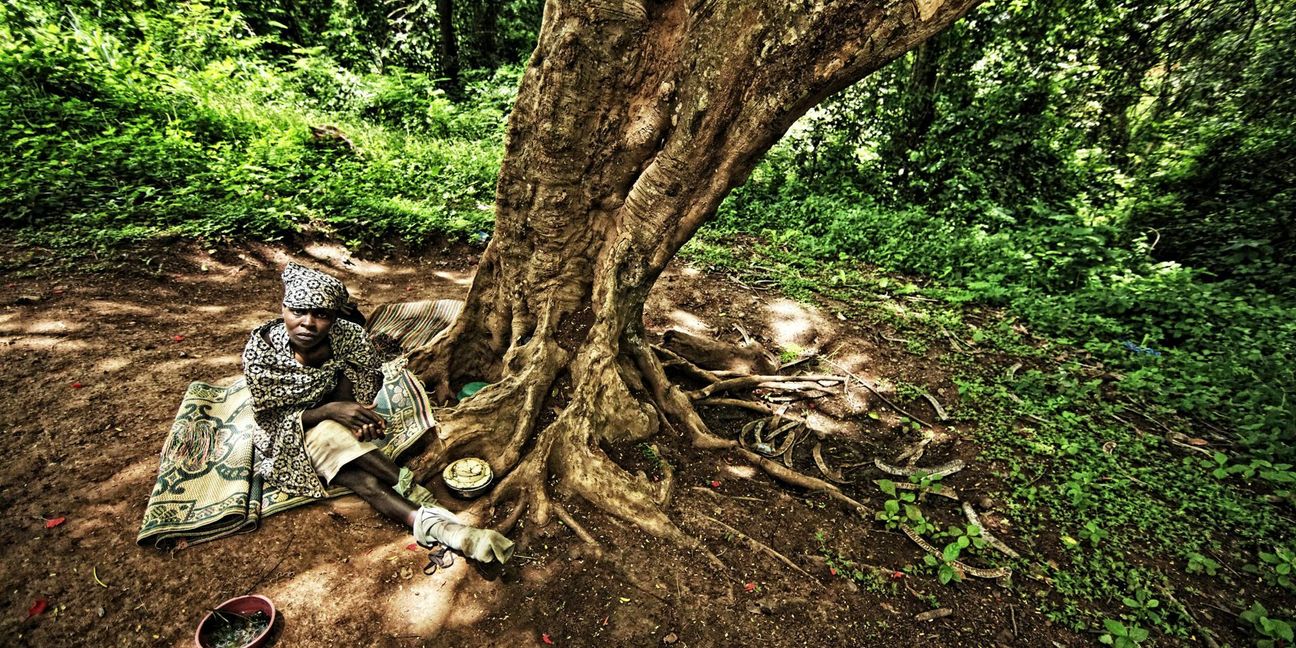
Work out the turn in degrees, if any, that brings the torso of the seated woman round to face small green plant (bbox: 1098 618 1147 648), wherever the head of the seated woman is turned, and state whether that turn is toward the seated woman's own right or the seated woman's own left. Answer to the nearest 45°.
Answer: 0° — they already face it

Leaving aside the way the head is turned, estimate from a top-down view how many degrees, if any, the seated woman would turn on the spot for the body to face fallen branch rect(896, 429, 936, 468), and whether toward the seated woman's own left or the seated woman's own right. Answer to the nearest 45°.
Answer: approximately 45° to the seated woman's own left

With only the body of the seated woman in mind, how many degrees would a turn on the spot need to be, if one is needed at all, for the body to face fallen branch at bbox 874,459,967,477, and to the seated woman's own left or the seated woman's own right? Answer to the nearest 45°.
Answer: approximately 45° to the seated woman's own left

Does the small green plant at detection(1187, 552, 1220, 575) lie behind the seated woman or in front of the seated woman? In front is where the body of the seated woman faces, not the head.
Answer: in front

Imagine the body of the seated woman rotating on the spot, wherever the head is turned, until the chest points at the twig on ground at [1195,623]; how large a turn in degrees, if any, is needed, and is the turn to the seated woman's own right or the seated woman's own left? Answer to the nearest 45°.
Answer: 0° — they already face it

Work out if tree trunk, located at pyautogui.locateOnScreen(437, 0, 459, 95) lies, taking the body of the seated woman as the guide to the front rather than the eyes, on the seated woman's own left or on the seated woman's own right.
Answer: on the seated woman's own left

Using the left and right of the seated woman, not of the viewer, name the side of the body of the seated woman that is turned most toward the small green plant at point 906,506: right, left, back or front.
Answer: front

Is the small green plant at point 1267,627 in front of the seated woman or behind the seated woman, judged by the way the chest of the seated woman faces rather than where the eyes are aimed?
in front
